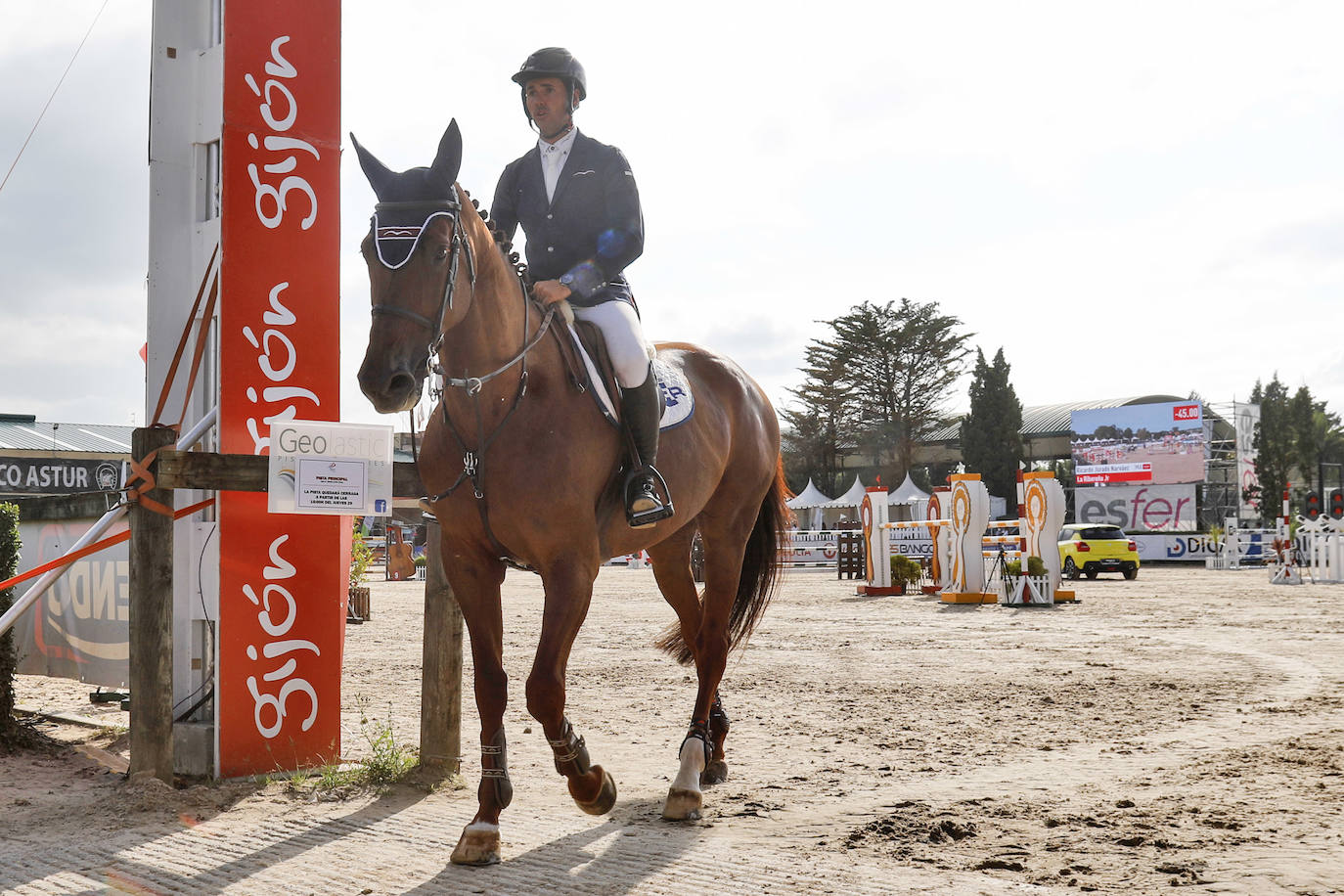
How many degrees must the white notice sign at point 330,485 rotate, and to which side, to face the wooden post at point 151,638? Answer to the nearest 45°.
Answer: approximately 90° to its right

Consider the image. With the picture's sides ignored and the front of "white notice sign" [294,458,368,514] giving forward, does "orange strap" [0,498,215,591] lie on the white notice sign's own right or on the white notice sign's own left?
on the white notice sign's own right

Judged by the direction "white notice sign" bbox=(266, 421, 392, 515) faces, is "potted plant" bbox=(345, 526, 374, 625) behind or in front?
behind

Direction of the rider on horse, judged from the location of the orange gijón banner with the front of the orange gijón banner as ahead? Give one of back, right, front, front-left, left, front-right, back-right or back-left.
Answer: front-left

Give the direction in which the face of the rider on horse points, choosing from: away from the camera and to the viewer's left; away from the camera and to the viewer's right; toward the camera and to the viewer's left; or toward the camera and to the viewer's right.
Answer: toward the camera and to the viewer's left

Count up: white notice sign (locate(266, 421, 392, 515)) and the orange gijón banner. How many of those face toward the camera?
2

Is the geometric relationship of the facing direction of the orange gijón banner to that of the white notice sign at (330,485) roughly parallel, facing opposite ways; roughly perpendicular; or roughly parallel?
roughly parallel

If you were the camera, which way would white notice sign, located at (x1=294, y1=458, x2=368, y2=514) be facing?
facing the viewer

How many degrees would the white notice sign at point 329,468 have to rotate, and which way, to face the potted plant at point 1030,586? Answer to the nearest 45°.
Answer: approximately 135° to its left

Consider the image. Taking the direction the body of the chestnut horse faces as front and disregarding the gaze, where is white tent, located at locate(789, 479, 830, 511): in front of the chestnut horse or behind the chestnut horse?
behind

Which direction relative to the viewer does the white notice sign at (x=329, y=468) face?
toward the camera

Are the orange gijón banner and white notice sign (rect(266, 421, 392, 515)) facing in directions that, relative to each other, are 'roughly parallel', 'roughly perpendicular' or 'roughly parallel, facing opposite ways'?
roughly parallel

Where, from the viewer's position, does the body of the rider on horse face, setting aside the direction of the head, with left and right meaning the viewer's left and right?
facing the viewer and to the left of the viewer

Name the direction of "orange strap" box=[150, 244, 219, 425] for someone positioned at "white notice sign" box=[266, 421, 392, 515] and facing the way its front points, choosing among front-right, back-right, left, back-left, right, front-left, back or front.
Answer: back-right
